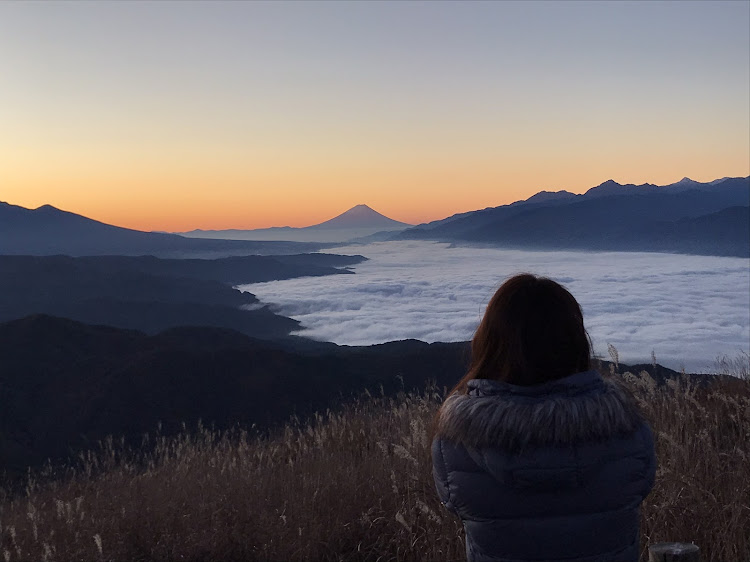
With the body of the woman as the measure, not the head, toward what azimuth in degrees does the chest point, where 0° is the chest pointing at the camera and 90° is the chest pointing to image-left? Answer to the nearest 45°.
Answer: approximately 180°

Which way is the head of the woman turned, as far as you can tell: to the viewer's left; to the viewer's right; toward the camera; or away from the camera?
away from the camera
